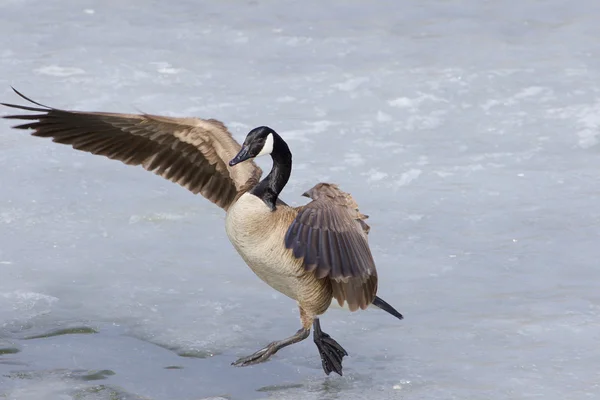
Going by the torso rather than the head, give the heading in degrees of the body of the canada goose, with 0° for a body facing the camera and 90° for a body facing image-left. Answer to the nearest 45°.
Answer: approximately 45°
